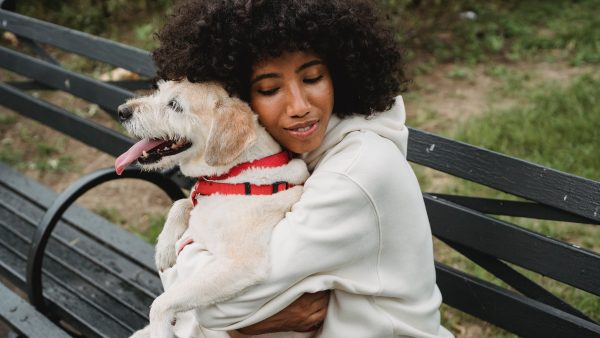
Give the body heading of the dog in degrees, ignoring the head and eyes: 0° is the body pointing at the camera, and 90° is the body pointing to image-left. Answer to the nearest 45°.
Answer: approximately 90°
